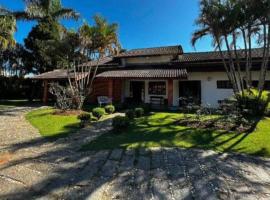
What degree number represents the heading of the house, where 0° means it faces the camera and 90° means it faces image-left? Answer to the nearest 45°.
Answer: approximately 0°

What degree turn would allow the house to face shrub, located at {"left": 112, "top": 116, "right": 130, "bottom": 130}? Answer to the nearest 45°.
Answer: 0° — it already faces it

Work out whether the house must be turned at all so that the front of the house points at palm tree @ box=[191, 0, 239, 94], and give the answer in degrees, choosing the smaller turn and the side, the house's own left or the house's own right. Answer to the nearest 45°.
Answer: approximately 45° to the house's own left

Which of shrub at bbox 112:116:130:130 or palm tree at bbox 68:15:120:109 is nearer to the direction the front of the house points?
the shrub

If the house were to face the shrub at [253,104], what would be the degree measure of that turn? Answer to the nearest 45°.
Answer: approximately 45° to its left
